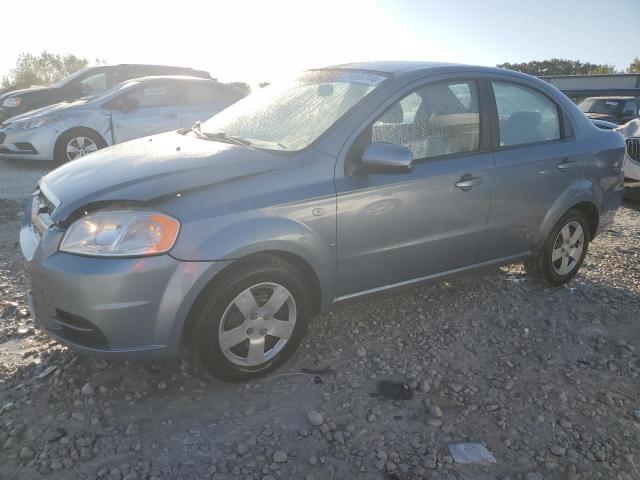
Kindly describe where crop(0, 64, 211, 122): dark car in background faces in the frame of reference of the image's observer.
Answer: facing the viewer and to the left of the viewer

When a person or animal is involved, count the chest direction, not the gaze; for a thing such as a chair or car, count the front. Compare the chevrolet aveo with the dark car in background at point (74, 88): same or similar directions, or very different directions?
same or similar directions

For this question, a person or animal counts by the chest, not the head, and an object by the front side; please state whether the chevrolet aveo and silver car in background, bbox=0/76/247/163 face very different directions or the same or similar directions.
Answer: same or similar directions

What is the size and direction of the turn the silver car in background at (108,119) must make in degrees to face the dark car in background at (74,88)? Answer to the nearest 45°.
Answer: approximately 135° to its right

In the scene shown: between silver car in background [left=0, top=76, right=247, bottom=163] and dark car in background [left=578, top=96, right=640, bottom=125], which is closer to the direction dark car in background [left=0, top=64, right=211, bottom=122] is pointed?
the silver car in background

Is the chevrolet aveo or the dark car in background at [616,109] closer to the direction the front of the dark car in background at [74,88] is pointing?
the chevrolet aveo

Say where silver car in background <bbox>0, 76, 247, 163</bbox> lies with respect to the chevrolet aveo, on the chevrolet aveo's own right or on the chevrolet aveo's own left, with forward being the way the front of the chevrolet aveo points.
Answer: on the chevrolet aveo's own right

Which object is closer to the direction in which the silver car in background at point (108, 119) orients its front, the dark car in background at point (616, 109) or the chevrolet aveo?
the chevrolet aveo

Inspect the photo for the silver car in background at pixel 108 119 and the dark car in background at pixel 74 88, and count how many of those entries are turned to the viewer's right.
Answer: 0

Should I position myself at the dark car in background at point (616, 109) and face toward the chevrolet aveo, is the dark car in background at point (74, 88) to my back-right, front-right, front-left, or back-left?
front-right

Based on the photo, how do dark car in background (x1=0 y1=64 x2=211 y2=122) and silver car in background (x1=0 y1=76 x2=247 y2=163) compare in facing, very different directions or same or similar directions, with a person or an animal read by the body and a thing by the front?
same or similar directions

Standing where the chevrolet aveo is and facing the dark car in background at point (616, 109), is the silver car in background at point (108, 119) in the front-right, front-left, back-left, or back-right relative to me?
front-left

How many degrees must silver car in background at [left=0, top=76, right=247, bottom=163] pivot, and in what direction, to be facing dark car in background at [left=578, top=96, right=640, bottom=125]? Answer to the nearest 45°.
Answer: approximately 135° to its left

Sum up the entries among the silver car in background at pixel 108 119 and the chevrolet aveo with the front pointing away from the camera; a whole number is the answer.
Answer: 0

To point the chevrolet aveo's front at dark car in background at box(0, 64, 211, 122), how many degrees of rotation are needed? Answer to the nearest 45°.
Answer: approximately 90° to its right
